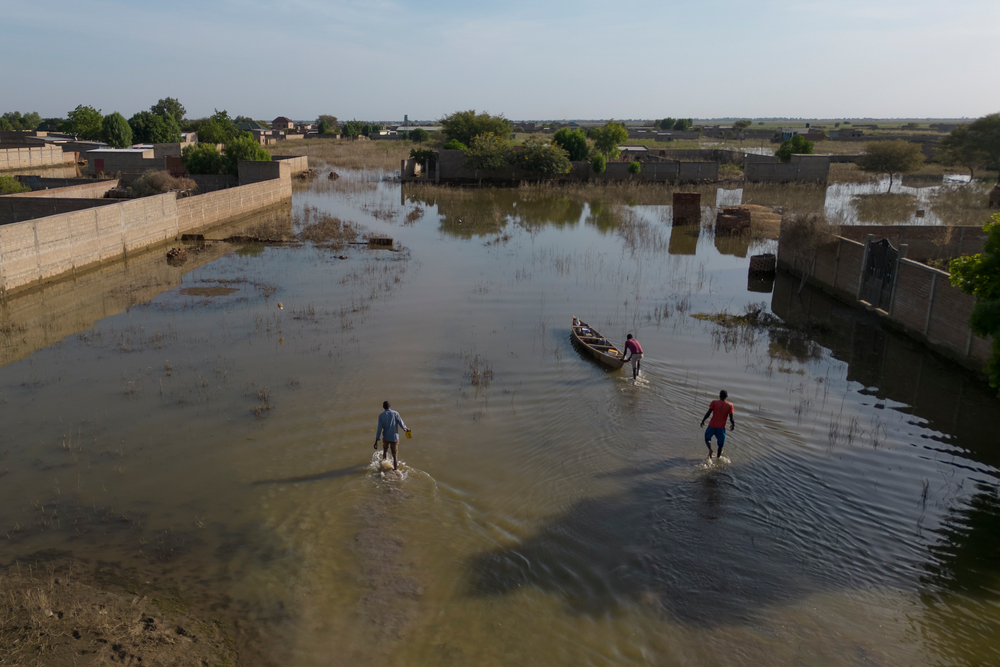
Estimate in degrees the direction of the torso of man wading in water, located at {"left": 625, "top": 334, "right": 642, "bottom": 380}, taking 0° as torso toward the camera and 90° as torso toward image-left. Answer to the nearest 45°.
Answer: approximately 135°

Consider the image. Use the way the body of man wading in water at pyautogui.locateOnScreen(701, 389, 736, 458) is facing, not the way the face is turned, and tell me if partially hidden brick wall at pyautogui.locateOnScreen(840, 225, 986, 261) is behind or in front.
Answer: in front

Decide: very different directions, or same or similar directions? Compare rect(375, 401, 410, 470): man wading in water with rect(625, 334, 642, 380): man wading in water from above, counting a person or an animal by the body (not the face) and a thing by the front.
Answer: same or similar directions

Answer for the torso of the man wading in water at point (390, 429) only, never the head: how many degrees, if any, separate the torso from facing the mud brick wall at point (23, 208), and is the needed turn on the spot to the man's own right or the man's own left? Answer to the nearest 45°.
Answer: approximately 45° to the man's own left

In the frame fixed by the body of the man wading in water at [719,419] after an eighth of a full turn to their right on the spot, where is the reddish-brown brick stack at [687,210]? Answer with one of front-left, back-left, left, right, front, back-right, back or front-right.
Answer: front-left

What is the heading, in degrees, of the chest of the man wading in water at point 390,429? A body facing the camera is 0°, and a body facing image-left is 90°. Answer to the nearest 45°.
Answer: approximately 180°

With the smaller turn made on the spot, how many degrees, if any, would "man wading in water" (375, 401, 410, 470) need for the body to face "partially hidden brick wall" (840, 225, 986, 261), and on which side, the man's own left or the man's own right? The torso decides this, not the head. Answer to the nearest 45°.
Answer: approximately 45° to the man's own right

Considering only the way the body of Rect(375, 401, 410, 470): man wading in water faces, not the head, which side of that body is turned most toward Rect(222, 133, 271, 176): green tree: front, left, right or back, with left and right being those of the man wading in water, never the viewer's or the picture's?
front

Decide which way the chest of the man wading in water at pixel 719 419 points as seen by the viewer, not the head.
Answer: away from the camera

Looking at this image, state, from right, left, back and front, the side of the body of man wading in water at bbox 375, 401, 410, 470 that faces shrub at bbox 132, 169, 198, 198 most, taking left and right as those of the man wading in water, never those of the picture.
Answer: front

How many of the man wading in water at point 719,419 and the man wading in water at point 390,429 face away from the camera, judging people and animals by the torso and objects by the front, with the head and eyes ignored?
2

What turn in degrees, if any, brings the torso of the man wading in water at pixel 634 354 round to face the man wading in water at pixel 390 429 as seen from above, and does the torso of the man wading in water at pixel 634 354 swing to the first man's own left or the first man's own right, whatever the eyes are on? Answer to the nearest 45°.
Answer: approximately 90° to the first man's own left

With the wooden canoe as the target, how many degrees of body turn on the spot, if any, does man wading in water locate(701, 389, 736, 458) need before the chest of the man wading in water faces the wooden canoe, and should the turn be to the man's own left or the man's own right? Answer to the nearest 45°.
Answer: approximately 45° to the man's own left

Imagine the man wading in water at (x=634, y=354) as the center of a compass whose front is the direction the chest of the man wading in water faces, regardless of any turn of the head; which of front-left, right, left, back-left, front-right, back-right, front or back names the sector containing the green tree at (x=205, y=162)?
front
